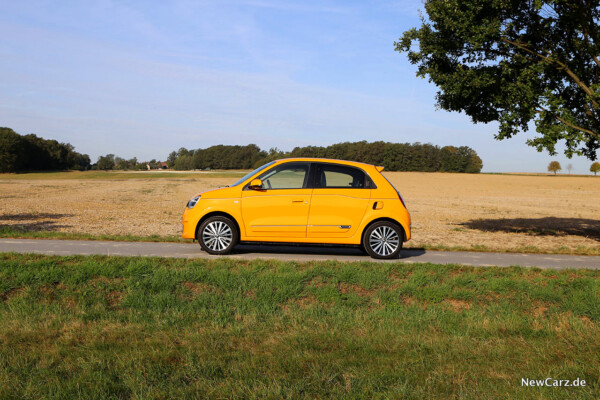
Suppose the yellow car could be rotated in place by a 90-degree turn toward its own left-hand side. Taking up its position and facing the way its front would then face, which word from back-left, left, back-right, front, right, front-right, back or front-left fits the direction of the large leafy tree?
back-left

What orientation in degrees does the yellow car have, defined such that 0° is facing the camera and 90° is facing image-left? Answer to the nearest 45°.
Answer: approximately 90°
